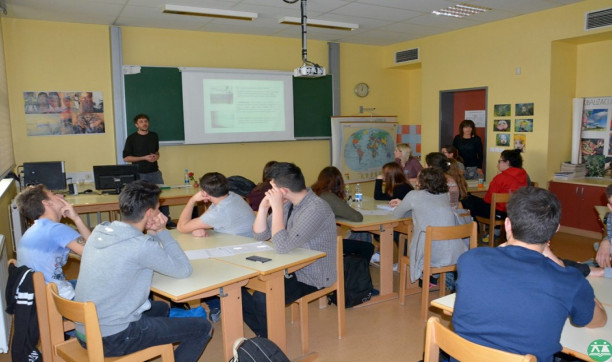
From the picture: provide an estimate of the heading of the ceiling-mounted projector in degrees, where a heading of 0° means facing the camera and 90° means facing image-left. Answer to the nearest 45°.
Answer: approximately 135°

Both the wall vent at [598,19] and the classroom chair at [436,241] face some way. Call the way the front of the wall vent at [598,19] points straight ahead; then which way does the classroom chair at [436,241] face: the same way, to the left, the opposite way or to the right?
to the right

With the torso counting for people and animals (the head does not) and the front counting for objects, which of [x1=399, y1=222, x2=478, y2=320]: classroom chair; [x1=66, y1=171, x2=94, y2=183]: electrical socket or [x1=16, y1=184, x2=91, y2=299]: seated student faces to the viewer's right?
the seated student

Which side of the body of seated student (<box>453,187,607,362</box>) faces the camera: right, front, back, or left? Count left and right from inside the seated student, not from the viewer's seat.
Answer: back

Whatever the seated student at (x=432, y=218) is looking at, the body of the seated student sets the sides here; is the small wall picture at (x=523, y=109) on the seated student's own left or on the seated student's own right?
on the seated student's own right

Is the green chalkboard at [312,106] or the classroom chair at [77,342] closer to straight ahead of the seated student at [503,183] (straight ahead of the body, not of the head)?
the green chalkboard

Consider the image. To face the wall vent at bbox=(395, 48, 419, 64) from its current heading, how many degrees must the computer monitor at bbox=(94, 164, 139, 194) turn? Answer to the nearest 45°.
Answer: approximately 90° to its right

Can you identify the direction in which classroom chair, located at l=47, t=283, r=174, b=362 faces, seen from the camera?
facing away from the viewer and to the right of the viewer

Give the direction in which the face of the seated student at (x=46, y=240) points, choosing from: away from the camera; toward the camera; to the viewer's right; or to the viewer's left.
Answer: to the viewer's right

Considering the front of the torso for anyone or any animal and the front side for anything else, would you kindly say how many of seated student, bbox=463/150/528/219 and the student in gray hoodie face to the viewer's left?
1

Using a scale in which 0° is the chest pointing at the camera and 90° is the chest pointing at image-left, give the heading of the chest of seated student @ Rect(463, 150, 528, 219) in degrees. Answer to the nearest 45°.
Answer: approximately 90°

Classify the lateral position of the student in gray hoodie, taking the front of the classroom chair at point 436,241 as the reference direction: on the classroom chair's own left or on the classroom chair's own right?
on the classroom chair's own left
